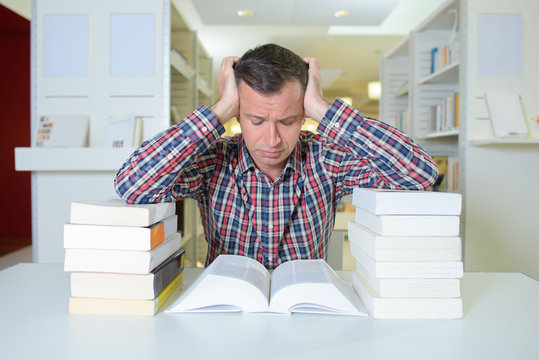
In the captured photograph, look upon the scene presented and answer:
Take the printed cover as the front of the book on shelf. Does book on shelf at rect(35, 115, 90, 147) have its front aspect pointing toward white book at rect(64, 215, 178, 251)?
yes

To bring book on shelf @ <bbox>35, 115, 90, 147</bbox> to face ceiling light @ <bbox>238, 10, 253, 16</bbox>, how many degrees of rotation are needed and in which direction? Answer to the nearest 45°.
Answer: approximately 135° to its left

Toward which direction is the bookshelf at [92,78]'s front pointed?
toward the camera

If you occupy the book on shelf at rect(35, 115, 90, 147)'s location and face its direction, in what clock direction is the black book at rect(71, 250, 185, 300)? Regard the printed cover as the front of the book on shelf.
The black book is roughly at 12 o'clock from the book on shelf.

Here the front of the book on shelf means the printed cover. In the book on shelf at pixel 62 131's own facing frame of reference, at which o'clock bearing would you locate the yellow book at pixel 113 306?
The yellow book is roughly at 12 o'clock from the book on shelf.

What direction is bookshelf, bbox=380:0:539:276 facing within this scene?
to the viewer's left

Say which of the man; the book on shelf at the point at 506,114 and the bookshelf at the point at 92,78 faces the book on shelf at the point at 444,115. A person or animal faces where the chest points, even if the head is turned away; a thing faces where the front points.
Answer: the bookshelf

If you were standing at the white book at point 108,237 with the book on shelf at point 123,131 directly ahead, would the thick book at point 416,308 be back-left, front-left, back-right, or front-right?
back-right

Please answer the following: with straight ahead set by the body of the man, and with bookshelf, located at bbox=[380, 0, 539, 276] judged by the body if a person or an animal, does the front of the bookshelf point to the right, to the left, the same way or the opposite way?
to the right
